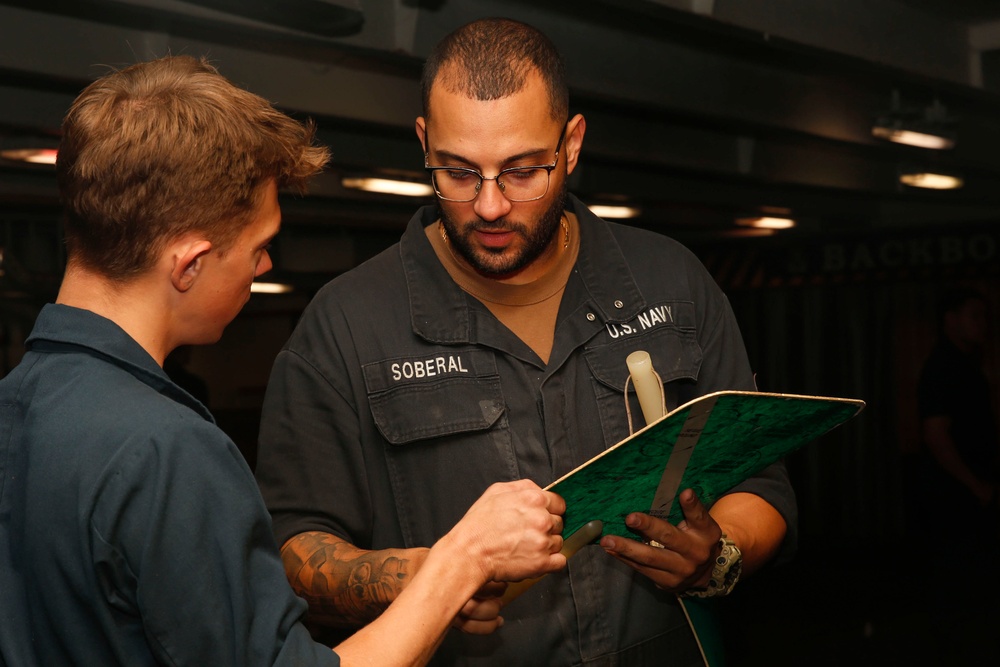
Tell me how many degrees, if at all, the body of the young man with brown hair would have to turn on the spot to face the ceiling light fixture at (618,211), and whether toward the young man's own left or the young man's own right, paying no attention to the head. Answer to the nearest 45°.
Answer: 0° — they already face it

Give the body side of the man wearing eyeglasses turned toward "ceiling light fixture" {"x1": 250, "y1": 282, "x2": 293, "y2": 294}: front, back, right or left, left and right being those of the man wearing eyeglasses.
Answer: back

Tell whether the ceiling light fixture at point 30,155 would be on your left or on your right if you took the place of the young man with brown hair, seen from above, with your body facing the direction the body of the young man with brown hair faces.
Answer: on your left

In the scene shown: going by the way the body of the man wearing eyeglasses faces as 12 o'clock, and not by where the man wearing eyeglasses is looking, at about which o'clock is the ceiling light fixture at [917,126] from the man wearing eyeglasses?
The ceiling light fixture is roughly at 7 o'clock from the man wearing eyeglasses.

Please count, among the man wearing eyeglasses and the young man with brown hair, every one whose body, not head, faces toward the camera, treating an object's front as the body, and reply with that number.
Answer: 1

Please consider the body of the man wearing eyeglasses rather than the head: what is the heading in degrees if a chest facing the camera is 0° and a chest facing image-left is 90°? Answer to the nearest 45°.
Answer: approximately 0°

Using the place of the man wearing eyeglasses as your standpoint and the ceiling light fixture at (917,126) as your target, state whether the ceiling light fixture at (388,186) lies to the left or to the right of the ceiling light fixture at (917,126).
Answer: left

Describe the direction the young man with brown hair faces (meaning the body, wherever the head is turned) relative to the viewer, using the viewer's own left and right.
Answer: facing away from the viewer and to the right of the viewer

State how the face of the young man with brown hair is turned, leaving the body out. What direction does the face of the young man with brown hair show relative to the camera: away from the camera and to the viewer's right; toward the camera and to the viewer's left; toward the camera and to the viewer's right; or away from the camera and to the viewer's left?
away from the camera and to the viewer's right

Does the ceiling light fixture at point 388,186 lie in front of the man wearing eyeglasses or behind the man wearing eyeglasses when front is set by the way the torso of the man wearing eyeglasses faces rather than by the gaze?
behind

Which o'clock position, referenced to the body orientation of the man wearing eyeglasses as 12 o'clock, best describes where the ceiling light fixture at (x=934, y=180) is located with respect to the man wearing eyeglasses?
The ceiling light fixture is roughly at 7 o'clock from the man wearing eyeglasses.

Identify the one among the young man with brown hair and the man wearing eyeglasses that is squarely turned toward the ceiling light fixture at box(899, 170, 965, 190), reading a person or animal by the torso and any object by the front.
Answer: the young man with brown hair

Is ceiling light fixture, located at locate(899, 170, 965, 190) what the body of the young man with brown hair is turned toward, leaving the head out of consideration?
yes
